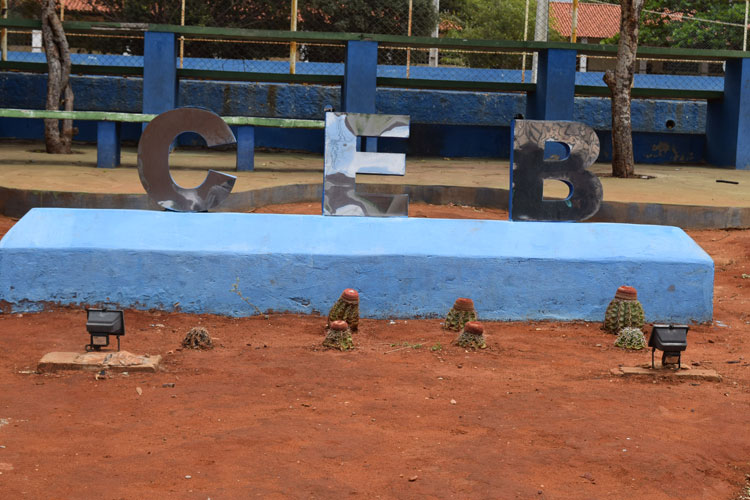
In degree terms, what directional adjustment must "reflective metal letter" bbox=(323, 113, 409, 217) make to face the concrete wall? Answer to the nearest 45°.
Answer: approximately 180°

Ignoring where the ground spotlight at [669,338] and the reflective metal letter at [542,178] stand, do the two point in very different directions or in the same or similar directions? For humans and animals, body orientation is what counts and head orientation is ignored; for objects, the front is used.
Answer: very different directions

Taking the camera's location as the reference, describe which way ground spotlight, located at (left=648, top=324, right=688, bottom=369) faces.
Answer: facing away from the viewer

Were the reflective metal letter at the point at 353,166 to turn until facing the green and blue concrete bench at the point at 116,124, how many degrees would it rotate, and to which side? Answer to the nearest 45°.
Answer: approximately 135° to its right

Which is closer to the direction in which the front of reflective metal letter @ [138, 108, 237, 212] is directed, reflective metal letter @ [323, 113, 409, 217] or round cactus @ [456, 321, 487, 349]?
the round cactus

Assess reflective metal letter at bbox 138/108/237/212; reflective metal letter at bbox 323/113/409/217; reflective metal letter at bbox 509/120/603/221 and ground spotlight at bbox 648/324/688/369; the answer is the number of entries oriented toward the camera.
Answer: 3

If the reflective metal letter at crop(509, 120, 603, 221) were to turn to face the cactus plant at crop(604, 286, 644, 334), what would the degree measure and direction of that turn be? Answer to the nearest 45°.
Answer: approximately 45° to its left
